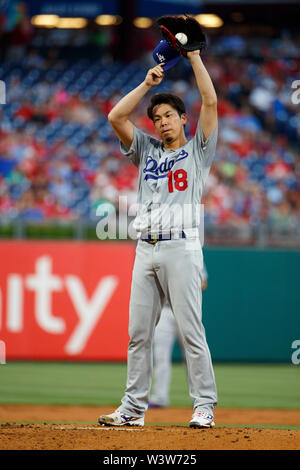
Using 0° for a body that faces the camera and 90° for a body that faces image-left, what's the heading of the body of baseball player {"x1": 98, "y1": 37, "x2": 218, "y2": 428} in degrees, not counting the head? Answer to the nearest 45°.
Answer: approximately 45°
